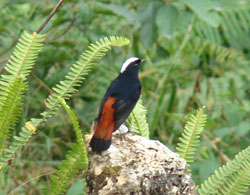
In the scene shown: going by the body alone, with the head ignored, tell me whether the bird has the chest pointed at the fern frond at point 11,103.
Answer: no

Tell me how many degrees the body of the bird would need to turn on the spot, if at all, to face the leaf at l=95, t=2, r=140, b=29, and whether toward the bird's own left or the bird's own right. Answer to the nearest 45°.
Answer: approximately 45° to the bird's own left

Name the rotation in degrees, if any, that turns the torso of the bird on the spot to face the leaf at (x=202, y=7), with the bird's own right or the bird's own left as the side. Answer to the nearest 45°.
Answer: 0° — it already faces it

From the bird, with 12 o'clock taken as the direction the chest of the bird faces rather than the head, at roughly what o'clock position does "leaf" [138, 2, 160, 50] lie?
The leaf is roughly at 11 o'clock from the bird.

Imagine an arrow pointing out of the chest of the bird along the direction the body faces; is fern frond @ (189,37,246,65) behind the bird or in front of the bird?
in front

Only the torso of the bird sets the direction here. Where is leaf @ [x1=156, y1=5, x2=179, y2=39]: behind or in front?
in front

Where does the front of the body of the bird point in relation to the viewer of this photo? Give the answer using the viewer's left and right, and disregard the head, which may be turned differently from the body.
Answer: facing away from the viewer and to the right of the viewer
